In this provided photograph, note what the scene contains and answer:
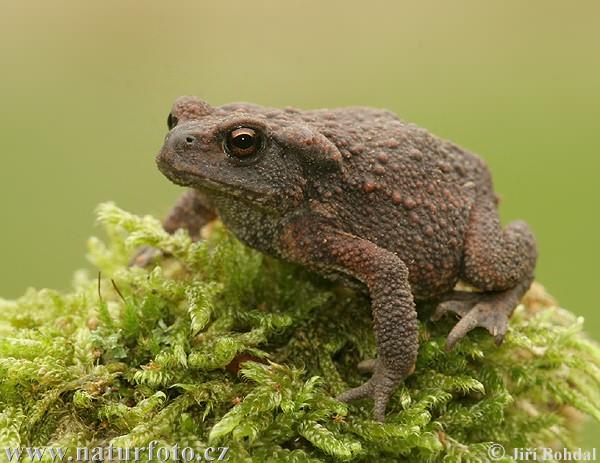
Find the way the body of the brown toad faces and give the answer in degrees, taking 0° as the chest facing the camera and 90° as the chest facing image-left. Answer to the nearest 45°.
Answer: approximately 45°
